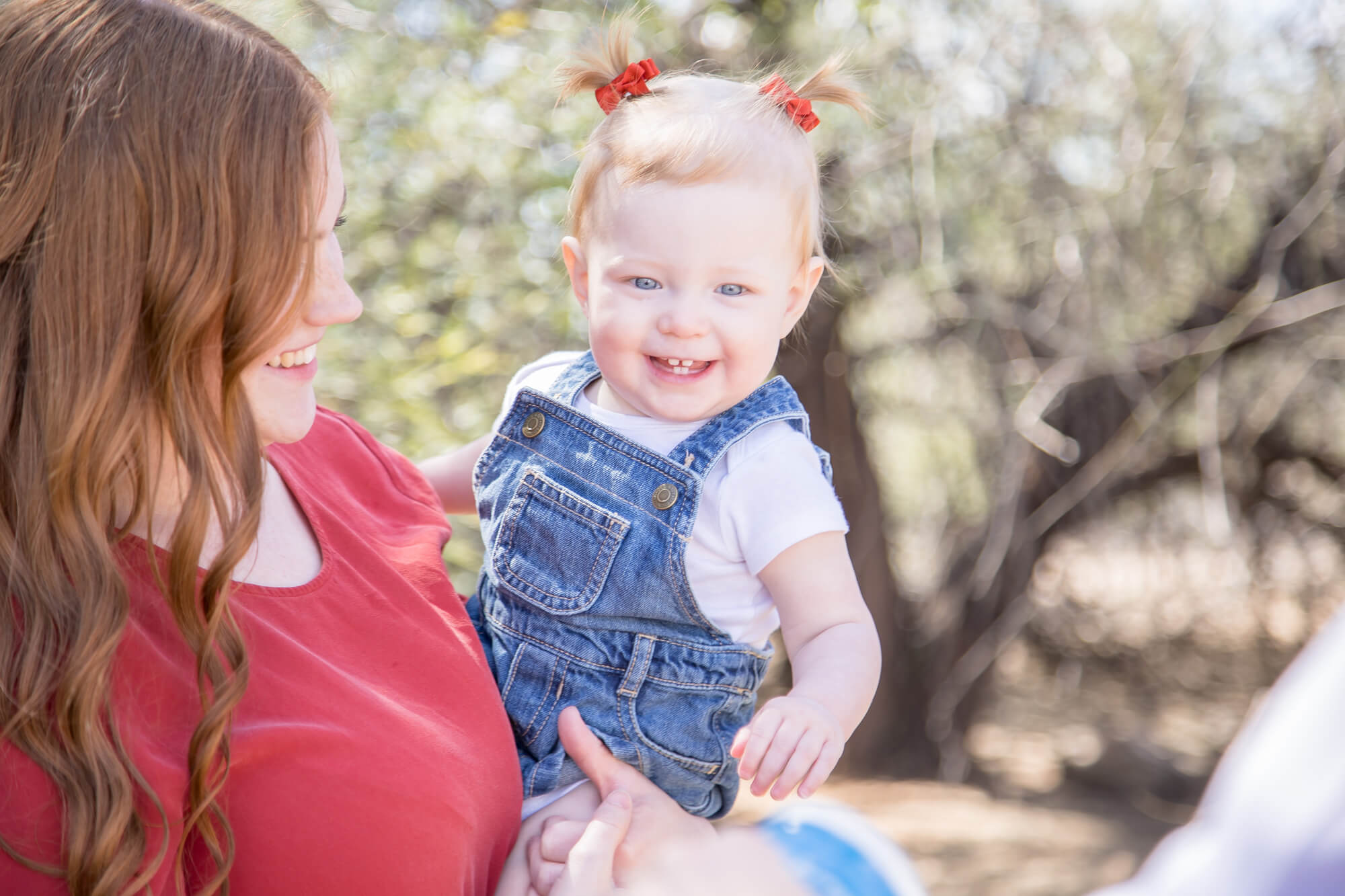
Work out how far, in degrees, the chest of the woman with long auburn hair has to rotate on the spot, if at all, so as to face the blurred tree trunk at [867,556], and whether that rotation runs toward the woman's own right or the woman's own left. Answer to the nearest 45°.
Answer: approximately 90° to the woman's own left

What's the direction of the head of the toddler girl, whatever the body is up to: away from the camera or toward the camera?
toward the camera

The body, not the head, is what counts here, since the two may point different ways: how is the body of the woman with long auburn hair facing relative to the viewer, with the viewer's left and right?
facing the viewer and to the right of the viewer

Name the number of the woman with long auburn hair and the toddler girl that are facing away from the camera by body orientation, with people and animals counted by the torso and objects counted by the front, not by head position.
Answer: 0

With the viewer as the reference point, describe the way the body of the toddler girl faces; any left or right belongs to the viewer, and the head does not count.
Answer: facing the viewer and to the left of the viewer

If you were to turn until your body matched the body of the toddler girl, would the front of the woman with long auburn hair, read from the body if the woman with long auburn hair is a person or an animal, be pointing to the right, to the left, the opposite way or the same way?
to the left

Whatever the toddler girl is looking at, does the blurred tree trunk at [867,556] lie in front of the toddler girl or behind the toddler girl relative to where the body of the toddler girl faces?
behind

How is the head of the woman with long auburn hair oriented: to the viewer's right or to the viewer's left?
to the viewer's right
